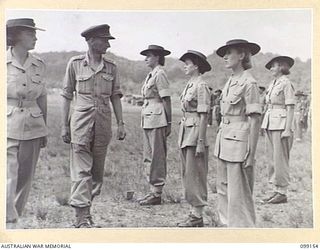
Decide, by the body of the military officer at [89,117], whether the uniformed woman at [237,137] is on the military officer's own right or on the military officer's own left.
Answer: on the military officer's own left

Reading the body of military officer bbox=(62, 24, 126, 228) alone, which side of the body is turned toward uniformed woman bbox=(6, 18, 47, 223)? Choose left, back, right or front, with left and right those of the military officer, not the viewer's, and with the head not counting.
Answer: right

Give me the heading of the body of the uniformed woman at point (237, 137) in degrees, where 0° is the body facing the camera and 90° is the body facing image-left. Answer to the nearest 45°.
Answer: approximately 45°

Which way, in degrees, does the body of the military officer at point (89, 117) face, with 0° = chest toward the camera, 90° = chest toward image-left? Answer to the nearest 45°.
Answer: approximately 0°

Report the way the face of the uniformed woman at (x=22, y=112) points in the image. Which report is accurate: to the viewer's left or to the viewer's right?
to the viewer's right
